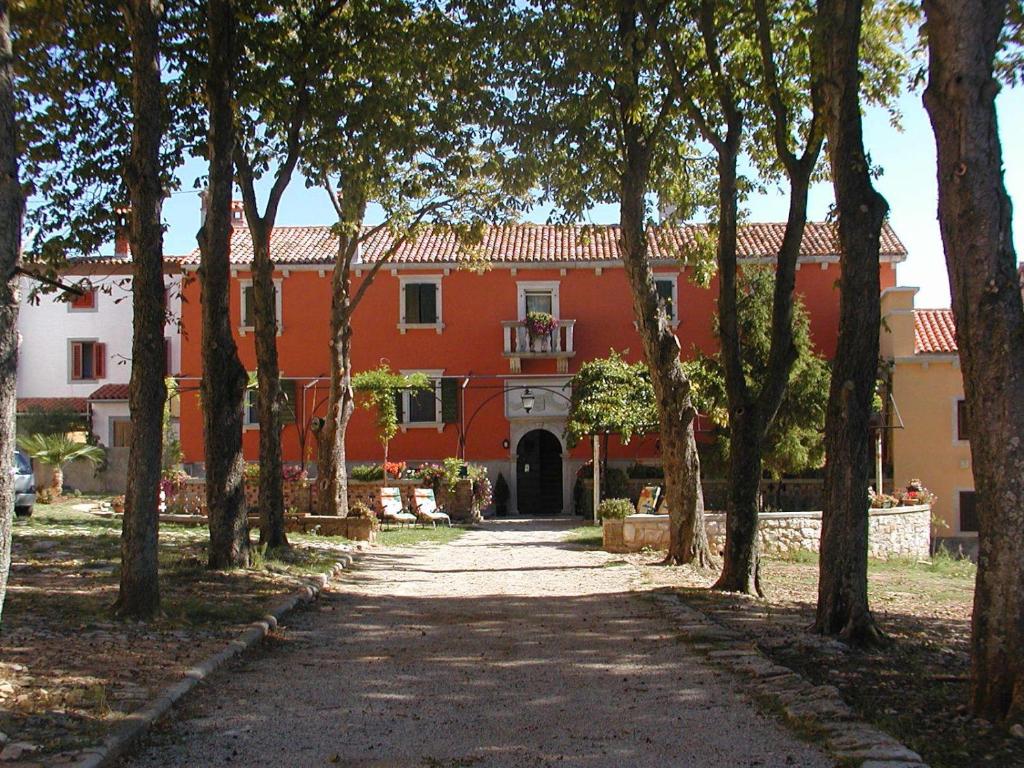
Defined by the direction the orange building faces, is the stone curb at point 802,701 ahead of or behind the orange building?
ahead

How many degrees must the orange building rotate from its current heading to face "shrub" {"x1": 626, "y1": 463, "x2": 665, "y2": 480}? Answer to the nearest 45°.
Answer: approximately 45° to its left

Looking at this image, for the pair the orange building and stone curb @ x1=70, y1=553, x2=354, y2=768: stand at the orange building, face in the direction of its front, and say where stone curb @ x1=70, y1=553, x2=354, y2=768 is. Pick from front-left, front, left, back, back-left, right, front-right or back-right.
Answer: front

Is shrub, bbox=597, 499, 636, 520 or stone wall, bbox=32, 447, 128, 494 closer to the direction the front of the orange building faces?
the shrub

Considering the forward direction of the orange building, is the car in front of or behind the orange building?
in front

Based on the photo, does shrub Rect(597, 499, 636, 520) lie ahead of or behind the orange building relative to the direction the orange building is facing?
ahead

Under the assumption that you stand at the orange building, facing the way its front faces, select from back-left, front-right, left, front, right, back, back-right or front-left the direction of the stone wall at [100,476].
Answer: right

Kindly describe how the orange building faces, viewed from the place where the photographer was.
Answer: facing the viewer

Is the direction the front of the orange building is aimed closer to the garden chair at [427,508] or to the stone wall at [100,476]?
the garden chair

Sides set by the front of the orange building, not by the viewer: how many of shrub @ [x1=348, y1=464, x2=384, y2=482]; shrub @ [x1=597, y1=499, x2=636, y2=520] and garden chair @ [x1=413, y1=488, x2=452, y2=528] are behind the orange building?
0

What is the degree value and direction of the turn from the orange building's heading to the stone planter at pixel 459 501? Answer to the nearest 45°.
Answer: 0° — it already faces it

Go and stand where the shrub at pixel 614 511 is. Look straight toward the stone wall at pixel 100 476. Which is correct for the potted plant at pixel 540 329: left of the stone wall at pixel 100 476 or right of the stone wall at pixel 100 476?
right
